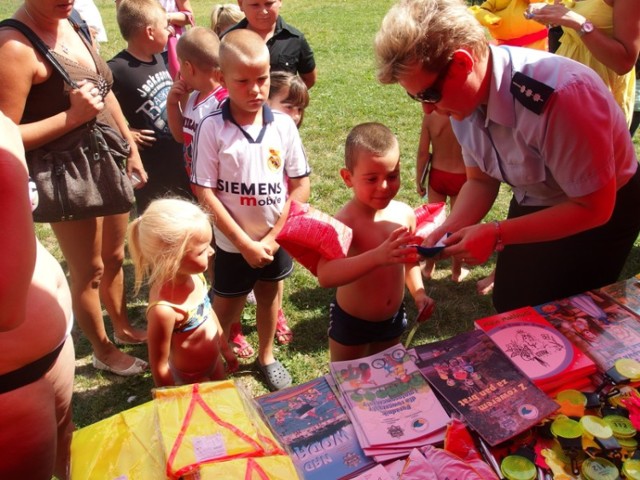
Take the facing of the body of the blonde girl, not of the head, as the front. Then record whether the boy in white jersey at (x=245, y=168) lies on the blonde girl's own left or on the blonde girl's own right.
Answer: on the blonde girl's own left

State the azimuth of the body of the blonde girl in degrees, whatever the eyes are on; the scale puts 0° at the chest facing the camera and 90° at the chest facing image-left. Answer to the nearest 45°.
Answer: approximately 315°

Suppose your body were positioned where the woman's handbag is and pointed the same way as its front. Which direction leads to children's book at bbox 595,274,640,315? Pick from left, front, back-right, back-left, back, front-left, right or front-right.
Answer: front-left

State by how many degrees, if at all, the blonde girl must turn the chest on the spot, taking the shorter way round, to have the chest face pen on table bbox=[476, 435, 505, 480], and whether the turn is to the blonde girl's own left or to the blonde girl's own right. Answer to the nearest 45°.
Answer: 0° — they already face it

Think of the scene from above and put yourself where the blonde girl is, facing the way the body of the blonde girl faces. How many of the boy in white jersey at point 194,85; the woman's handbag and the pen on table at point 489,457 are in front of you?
1

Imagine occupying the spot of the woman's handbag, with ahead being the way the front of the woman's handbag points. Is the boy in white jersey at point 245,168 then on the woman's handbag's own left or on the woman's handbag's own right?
on the woman's handbag's own left

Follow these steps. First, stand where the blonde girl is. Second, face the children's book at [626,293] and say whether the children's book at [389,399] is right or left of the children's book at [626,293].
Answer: right

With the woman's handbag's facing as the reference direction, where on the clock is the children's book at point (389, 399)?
The children's book is roughly at 11 o'clock from the woman's handbag.

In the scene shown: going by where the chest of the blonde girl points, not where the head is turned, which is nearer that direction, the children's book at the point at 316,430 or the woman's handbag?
the children's book

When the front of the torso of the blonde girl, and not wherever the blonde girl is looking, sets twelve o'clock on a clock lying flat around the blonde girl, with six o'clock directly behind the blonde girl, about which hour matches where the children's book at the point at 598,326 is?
The children's book is roughly at 11 o'clock from the blonde girl.

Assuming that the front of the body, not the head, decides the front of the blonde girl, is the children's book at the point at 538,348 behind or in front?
in front

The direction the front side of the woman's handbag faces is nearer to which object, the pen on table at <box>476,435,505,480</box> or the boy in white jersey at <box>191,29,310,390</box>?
the pen on table

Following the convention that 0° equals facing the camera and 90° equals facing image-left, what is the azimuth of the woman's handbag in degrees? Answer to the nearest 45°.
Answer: approximately 0°

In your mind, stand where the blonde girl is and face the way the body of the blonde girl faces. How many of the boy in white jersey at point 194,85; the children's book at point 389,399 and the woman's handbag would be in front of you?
1
